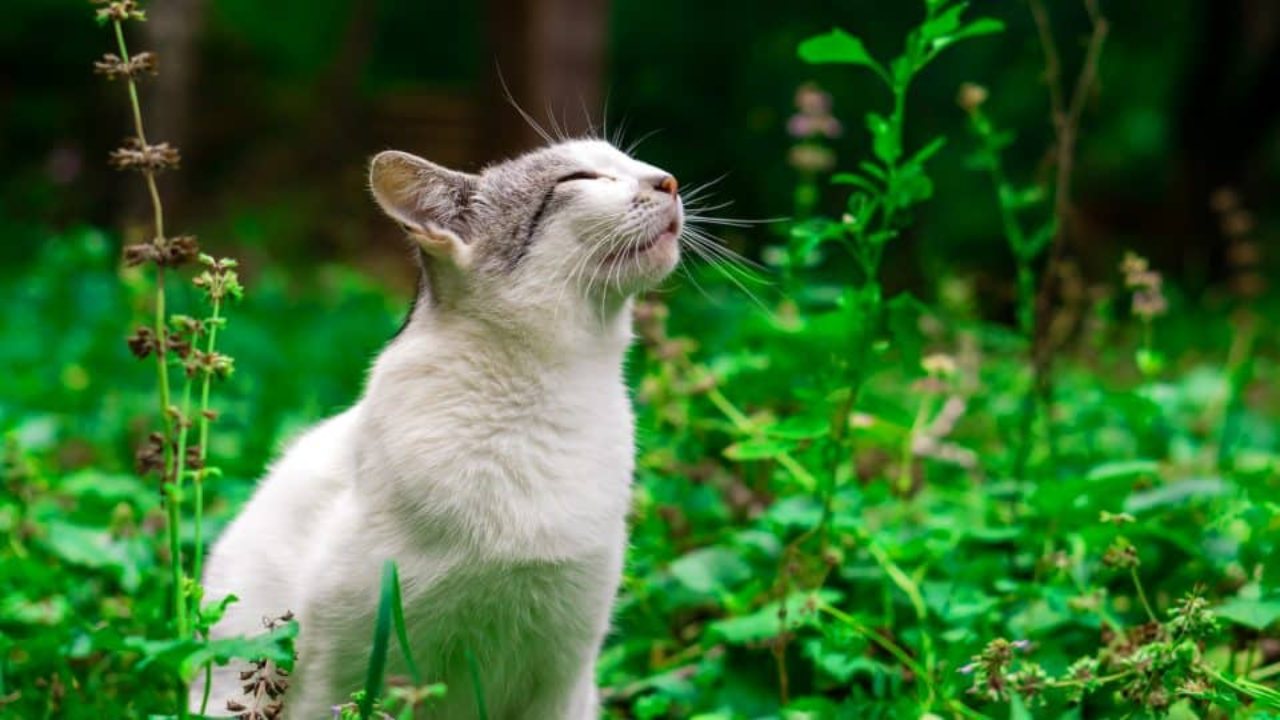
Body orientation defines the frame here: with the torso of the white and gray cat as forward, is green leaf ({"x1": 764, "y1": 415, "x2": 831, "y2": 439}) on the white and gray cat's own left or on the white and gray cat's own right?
on the white and gray cat's own left

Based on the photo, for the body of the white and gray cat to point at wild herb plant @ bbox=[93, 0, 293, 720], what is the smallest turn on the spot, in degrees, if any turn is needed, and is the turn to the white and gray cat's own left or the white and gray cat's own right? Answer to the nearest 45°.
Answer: approximately 90° to the white and gray cat's own right

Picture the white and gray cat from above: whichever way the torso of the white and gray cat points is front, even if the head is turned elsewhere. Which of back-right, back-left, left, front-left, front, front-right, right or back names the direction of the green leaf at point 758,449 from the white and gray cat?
left

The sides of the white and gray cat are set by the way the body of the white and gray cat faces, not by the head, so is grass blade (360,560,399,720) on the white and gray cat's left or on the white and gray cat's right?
on the white and gray cat's right

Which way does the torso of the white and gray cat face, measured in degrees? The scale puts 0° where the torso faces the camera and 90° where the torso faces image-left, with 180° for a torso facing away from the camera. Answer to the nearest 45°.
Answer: approximately 315°
